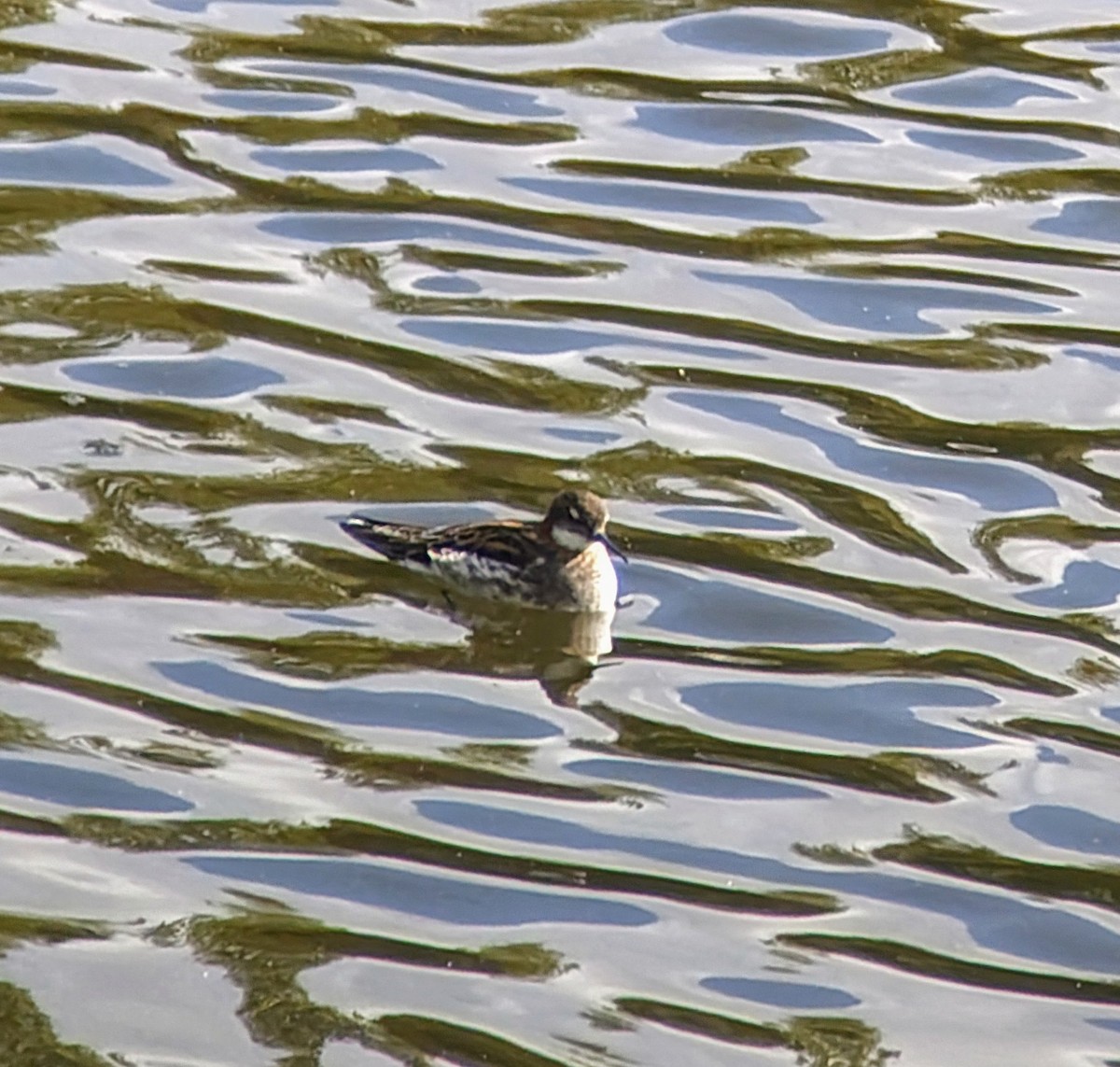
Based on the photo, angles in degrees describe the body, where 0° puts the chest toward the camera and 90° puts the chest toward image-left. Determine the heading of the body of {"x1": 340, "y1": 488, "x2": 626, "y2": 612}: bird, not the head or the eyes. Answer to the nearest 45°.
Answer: approximately 270°
